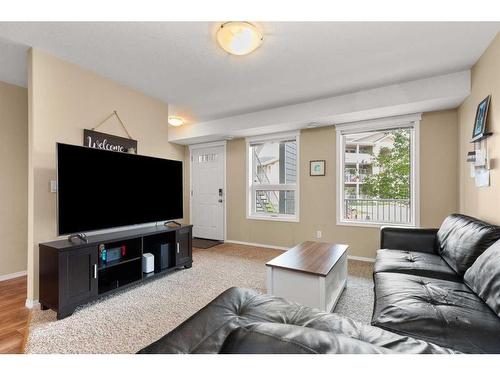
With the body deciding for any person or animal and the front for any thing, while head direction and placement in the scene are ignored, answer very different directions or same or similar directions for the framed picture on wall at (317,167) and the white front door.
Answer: same or similar directions

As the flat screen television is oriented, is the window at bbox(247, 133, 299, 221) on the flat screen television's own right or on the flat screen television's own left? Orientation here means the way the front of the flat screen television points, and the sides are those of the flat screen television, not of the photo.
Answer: on the flat screen television's own left

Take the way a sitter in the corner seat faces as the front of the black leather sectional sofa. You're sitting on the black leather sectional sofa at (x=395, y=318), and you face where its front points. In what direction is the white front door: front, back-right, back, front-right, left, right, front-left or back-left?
front

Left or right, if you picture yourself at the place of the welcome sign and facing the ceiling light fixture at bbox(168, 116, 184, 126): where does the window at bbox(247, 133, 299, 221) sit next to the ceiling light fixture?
right

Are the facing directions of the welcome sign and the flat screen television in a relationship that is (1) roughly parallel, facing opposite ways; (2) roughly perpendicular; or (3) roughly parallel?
roughly parallel

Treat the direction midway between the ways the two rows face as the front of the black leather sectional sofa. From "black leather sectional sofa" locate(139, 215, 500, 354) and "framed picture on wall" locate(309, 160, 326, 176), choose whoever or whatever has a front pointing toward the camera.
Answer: the framed picture on wall

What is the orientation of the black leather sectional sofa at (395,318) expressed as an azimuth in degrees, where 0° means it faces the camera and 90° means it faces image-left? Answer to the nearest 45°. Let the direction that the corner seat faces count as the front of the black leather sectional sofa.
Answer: approximately 135°

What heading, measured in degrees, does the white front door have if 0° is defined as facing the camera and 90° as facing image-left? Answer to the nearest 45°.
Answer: approximately 45°

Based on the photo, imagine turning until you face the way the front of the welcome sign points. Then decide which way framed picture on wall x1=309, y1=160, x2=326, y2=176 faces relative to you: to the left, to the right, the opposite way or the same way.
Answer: to the right

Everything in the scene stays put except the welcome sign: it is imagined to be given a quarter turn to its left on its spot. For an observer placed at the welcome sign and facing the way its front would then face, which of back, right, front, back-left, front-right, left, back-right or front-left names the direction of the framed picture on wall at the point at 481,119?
right

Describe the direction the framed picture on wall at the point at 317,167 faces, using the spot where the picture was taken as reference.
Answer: facing the viewer

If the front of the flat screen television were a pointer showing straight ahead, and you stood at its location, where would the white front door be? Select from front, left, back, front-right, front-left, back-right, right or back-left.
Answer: left

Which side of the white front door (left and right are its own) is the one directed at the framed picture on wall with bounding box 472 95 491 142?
left

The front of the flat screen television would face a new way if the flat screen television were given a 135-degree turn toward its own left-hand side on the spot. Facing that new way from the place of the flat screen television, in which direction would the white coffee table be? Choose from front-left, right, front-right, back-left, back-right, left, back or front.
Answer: back-right

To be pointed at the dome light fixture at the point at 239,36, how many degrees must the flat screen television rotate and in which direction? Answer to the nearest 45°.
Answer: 0° — it already faces it

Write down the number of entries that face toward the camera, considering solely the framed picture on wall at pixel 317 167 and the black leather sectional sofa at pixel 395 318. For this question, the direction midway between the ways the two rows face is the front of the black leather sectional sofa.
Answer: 1

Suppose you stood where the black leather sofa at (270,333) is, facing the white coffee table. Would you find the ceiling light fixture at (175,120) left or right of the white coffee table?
left

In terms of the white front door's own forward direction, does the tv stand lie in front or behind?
in front

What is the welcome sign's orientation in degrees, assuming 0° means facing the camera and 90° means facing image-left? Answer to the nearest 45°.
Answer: approximately 315°

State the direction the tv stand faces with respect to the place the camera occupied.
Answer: facing the viewer and to the right of the viewer

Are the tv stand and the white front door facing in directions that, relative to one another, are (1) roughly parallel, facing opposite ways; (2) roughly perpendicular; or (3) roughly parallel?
roughly perpendicular
